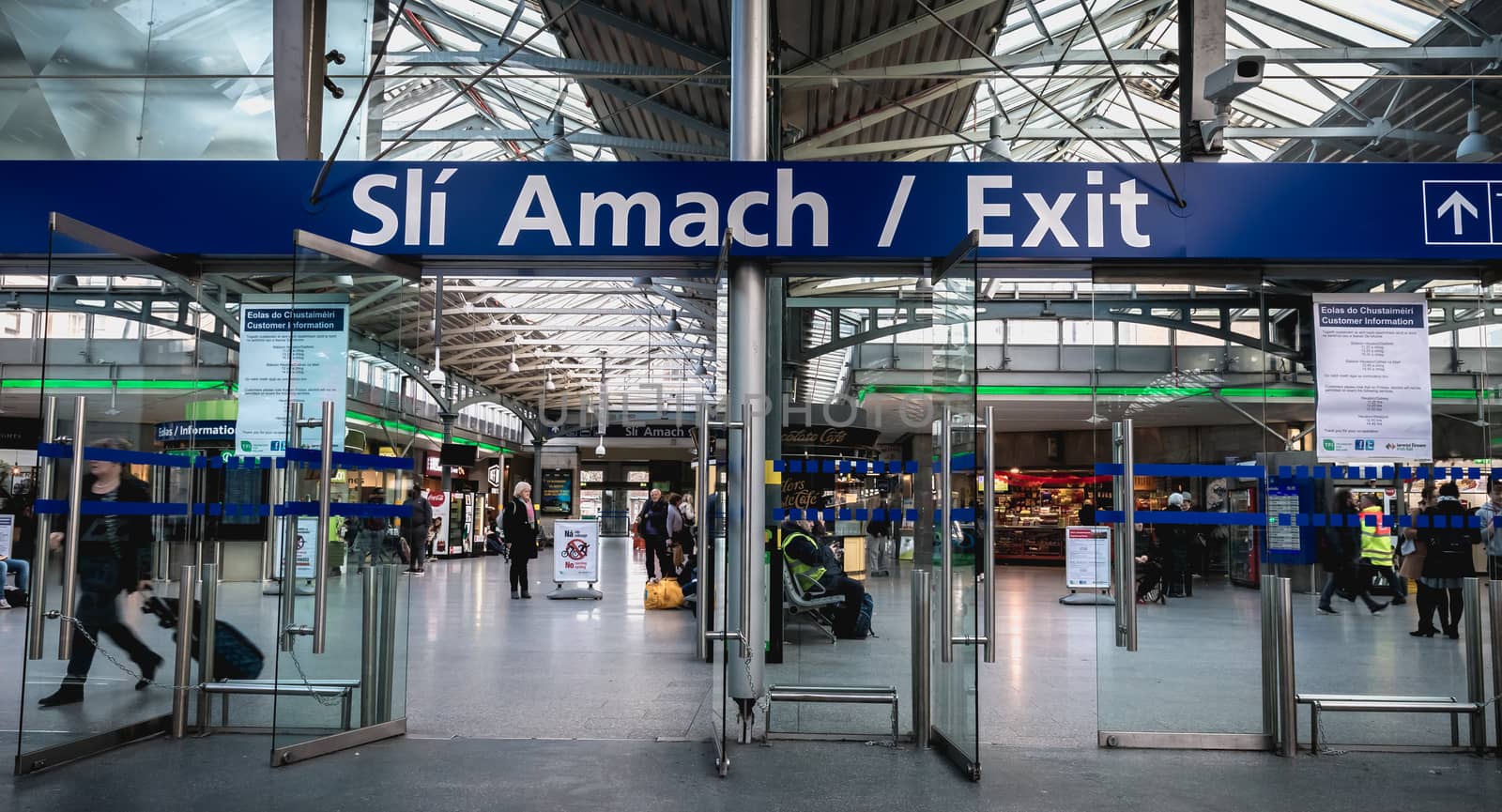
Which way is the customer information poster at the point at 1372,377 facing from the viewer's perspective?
toward the camera

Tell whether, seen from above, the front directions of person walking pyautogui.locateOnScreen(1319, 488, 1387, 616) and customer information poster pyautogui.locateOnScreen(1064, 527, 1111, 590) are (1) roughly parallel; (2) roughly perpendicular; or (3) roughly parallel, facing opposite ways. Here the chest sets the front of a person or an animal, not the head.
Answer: roughly perpendicular

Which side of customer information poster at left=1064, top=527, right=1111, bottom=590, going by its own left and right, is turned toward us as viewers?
front

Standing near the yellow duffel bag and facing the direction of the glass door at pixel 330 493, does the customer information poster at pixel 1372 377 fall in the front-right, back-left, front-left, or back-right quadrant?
front-left

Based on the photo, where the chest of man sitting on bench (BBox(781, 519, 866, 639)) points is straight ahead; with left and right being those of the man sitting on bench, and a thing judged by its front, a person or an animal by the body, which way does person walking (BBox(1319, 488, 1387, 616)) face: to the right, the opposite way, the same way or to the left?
the same way

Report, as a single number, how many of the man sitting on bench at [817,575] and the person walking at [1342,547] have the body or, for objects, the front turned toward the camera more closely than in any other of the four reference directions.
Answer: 0
